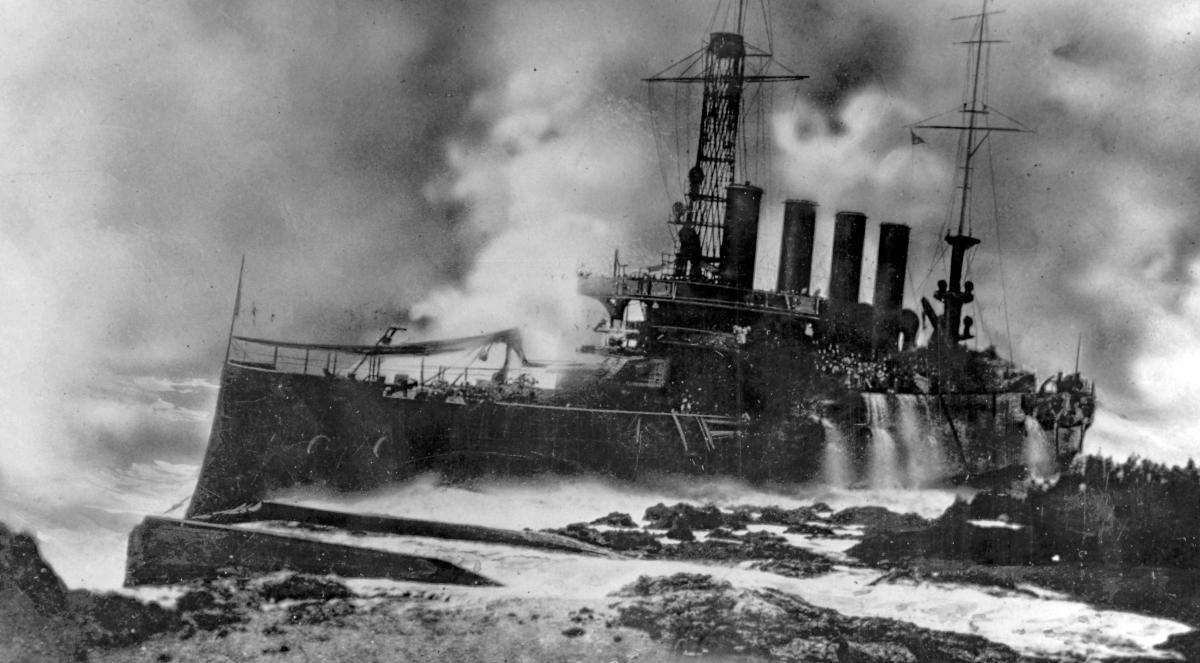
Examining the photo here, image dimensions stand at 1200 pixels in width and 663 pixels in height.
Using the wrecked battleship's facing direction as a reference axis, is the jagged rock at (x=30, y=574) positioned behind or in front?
in front

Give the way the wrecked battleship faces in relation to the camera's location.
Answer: facing the viewer and to the left of the viewer
